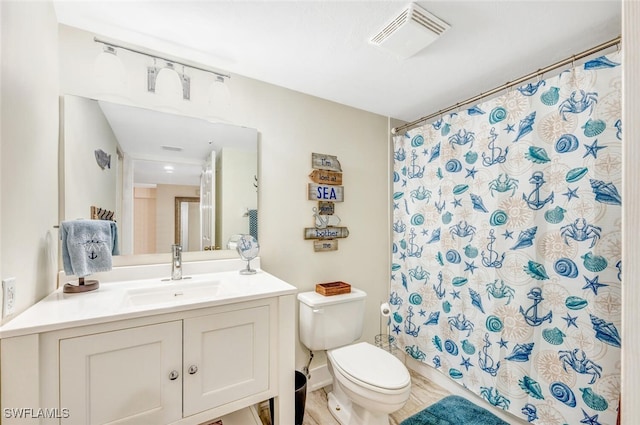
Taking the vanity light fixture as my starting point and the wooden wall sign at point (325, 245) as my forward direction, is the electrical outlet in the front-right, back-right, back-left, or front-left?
back-right

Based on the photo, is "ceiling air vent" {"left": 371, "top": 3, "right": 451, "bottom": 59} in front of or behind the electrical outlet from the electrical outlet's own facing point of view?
in front

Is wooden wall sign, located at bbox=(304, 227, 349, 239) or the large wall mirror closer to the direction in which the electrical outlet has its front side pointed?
the wooden wall sign

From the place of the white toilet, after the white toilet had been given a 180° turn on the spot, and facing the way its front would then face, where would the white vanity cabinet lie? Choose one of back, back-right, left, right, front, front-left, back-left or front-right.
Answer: left

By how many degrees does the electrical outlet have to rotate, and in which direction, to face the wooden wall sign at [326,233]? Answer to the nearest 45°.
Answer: approximately 45° to its left

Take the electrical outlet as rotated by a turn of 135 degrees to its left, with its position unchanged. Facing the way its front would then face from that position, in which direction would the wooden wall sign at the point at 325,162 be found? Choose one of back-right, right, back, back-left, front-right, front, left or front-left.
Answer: right

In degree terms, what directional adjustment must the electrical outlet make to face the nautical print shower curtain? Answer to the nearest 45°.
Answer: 0° — it already faces it

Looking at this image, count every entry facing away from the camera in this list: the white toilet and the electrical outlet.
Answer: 0

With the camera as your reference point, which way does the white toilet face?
facing the viewer and to the right of the viewer
